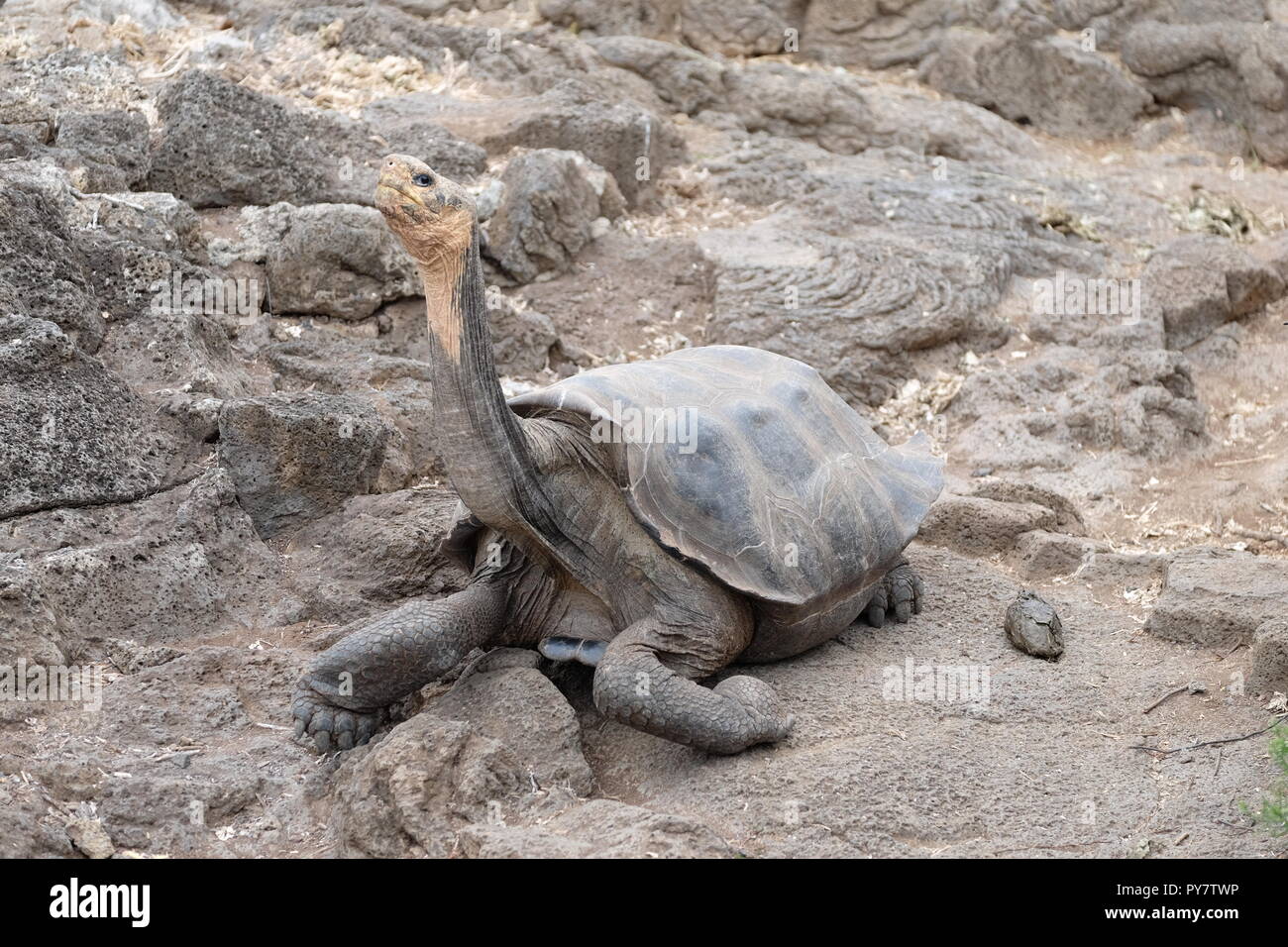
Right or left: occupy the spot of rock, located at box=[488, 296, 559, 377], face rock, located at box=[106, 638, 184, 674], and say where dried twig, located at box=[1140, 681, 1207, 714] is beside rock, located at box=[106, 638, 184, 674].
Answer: left

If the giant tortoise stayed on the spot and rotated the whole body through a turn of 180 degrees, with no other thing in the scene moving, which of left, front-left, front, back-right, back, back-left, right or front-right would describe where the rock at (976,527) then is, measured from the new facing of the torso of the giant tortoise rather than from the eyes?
front

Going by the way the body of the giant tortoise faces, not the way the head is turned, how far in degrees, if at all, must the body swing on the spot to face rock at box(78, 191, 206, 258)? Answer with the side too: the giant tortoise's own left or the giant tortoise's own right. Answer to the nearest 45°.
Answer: approximately 90° to the giant tortoise's own right

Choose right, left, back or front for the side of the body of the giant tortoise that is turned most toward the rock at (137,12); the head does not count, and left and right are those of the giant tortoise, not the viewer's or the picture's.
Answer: right

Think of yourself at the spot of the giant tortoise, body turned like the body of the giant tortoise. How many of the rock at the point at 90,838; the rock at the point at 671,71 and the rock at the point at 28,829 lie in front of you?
2

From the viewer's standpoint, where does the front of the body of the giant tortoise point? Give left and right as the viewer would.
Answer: facing the viewer and to the left of the viewer

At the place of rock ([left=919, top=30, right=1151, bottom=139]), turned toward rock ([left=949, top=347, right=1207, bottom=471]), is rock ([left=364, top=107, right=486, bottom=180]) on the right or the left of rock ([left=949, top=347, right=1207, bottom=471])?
right

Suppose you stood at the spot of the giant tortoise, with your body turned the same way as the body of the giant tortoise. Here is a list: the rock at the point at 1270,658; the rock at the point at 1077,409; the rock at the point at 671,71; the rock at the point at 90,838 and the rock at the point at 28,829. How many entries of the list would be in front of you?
2

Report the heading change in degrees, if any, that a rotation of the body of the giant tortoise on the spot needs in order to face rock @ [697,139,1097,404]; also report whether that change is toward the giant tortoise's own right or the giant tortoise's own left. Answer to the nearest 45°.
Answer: approximately 135° to the giant tortoise's own right

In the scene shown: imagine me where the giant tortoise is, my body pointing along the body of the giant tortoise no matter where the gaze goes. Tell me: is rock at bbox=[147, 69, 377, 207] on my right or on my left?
on my right

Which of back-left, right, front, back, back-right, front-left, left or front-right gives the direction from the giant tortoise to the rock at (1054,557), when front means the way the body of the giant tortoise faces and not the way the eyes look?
back

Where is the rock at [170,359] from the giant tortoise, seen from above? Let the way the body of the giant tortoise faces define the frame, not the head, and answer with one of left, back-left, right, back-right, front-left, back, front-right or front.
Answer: right

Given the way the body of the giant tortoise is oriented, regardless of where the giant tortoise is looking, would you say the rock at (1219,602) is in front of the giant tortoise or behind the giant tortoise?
behind

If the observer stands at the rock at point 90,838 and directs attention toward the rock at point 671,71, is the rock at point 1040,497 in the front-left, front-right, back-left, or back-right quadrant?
front-right

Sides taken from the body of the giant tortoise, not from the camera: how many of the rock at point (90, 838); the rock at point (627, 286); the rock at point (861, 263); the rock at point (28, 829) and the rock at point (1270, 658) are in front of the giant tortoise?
2

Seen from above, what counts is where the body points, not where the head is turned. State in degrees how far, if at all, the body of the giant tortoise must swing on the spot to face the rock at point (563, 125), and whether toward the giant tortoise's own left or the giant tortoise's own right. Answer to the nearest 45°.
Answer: approximately 135° to the giant tortoise's own right
